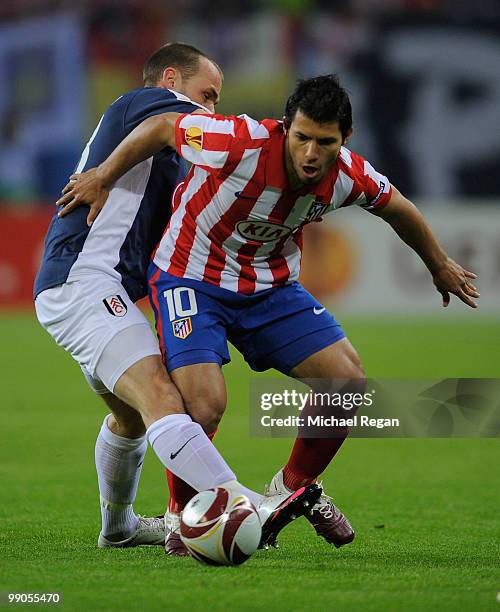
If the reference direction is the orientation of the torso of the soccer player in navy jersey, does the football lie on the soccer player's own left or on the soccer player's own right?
on the soccer player's own right

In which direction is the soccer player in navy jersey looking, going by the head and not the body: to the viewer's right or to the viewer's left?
to the viewer's right

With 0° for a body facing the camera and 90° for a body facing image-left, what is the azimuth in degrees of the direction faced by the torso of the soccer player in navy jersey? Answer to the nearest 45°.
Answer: approximately 270°
